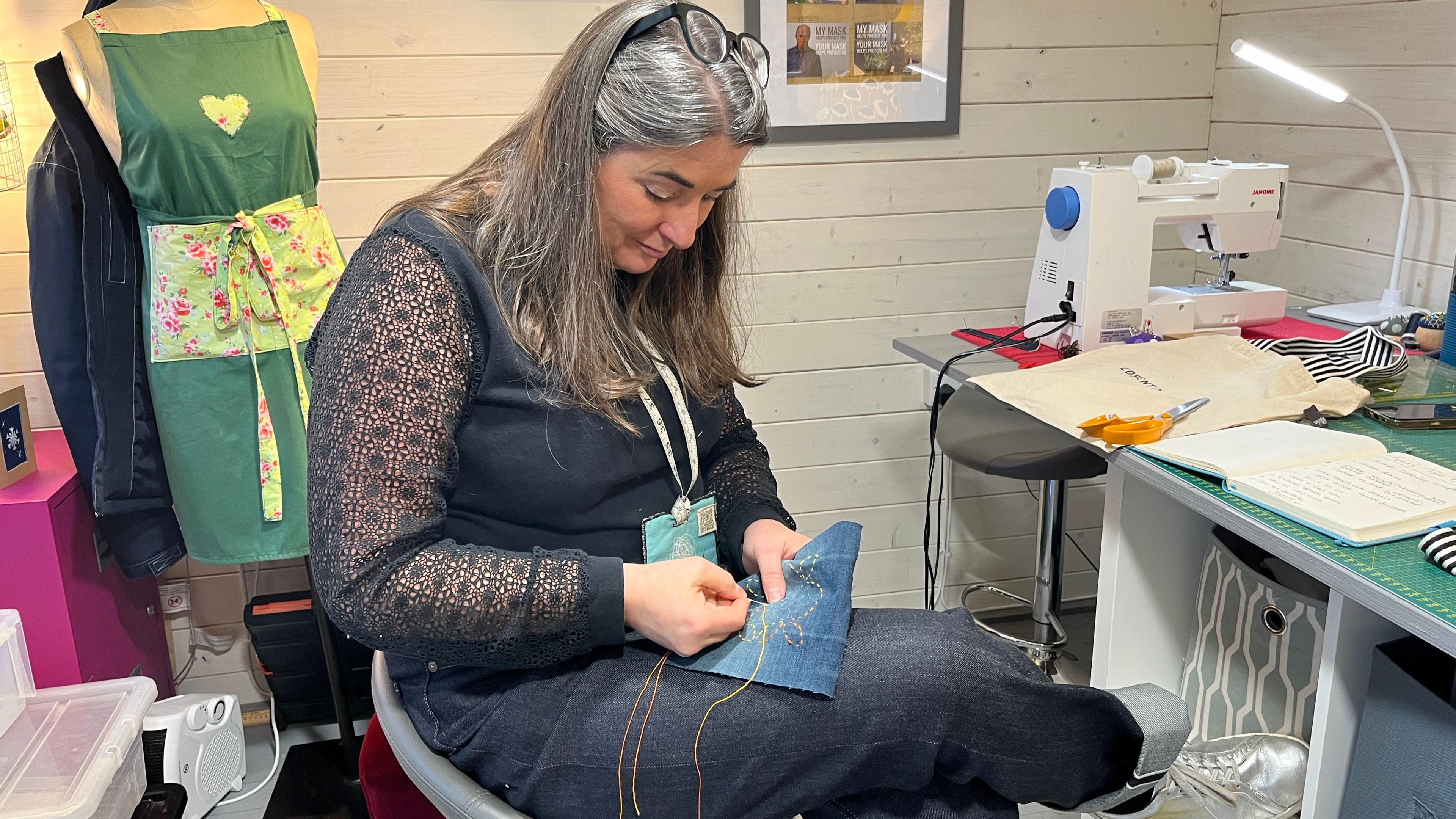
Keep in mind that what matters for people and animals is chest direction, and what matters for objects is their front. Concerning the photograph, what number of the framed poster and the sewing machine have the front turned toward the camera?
1

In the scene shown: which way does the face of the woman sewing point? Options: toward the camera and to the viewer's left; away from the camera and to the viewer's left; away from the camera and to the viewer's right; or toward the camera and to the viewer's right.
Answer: toward the camera and to the viewer's right

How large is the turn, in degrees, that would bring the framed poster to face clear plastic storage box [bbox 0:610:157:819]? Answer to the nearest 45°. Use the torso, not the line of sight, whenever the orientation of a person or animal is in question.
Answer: approximately 45° to its right

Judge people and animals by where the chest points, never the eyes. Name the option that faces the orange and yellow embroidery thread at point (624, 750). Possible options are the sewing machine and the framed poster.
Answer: the framed poster

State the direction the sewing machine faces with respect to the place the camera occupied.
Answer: facing away from the viewer and to the left of the viewer

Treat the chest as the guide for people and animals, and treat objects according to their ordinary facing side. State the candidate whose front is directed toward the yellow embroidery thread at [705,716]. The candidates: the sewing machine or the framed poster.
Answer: the framed poster

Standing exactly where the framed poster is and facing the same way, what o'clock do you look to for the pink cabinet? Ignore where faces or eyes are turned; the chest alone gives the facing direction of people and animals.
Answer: The pink cabinet is roughly at 2 o'clock from the framed poster.
